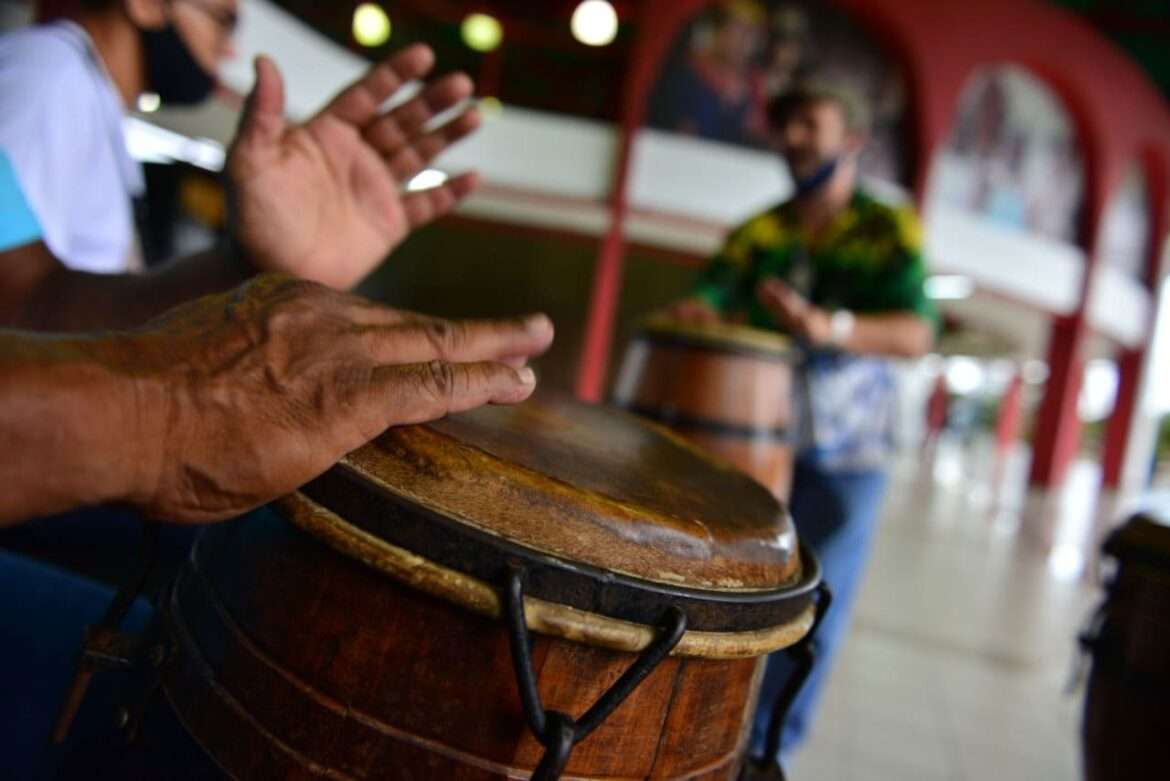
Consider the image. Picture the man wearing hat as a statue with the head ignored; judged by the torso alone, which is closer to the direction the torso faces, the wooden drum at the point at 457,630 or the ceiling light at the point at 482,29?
the wooden drum

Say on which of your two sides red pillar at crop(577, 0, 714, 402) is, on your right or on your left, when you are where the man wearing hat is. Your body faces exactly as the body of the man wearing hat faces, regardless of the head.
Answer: on your right

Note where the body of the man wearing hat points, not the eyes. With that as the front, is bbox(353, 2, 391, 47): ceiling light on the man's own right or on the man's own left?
on the man's own right

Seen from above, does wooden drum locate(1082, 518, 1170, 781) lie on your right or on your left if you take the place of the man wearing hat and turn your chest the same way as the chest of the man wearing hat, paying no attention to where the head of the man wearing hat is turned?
on your left

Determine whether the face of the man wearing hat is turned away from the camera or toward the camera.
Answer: toward the camera

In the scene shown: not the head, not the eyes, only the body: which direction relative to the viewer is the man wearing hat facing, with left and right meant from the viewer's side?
facing the viewer and to the left of the viewer
